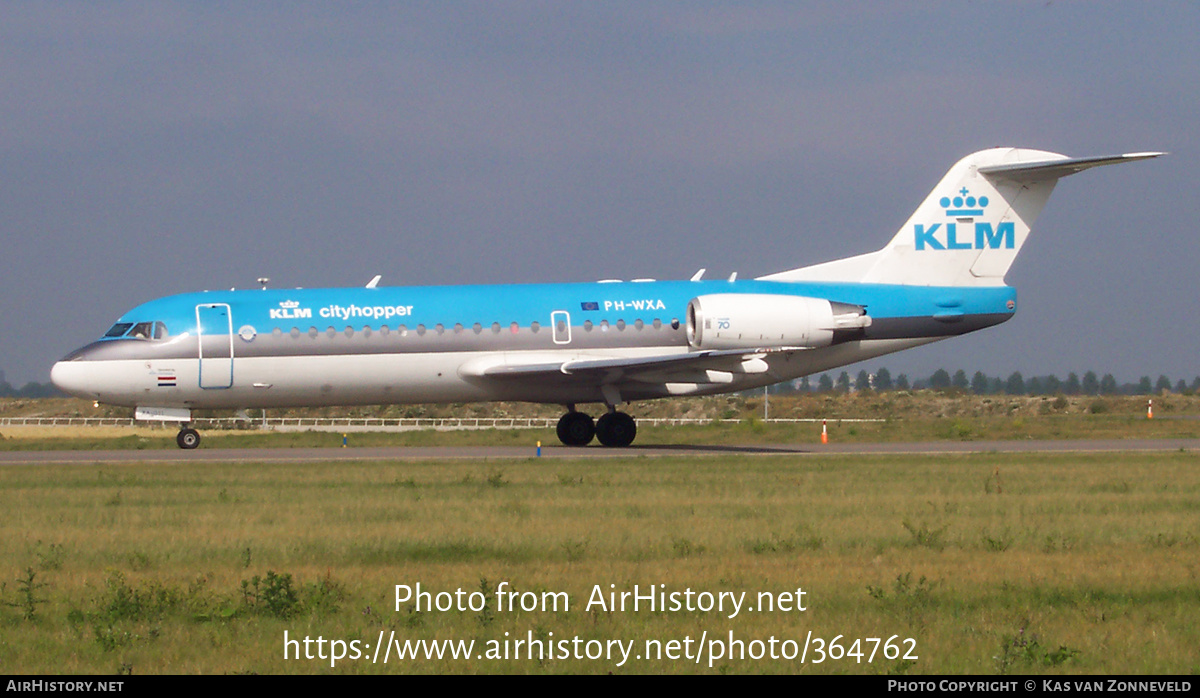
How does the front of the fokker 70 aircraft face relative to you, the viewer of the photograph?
facing to the left of the viewer
